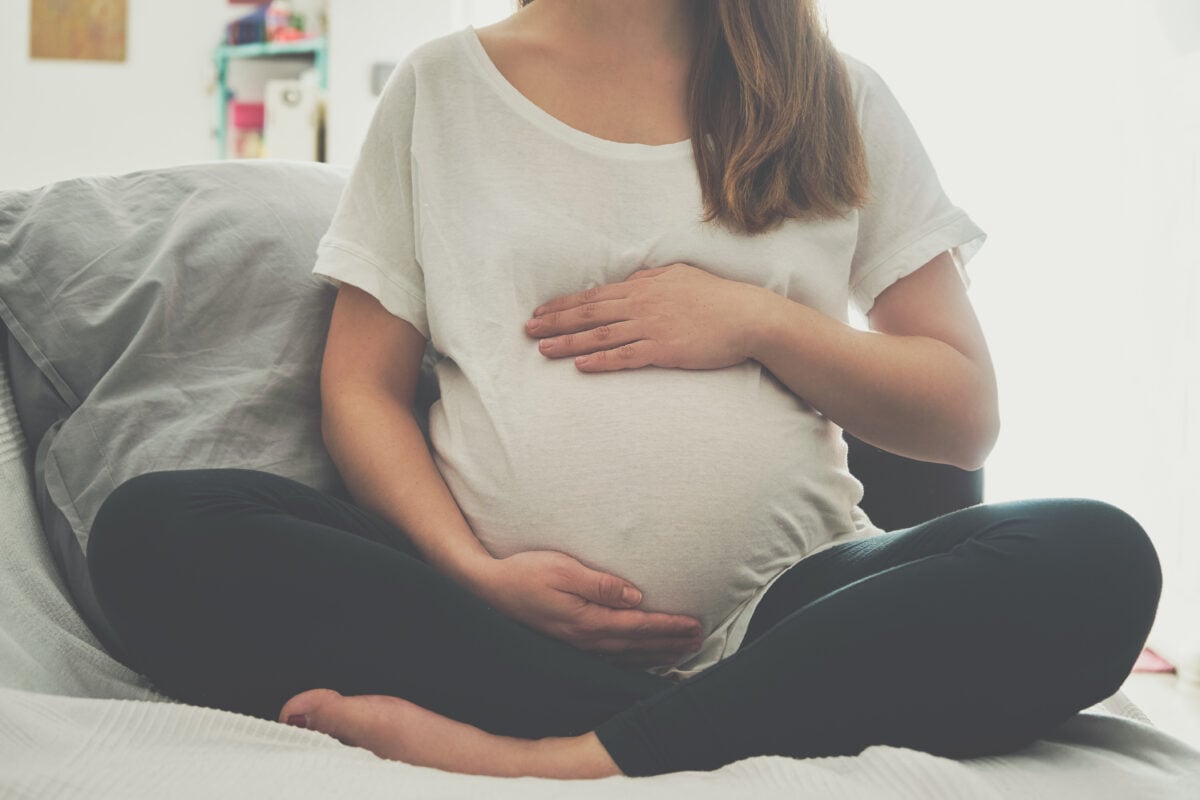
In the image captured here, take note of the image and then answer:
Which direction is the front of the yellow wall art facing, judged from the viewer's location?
facing the viewer

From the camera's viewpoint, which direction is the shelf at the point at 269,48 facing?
toward the camera

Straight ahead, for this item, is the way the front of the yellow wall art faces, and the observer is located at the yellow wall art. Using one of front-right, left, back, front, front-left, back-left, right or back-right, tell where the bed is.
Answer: front

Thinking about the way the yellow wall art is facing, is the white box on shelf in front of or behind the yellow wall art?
in front

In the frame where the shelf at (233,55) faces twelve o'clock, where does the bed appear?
The bed is roughly at 12 o'clock from the shelf.

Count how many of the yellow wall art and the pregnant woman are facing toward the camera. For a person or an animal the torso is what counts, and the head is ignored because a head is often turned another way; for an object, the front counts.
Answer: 2

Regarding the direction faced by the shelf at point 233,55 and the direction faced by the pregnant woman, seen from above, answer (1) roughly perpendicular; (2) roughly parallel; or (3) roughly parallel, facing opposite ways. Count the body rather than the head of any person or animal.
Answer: roughly parallel

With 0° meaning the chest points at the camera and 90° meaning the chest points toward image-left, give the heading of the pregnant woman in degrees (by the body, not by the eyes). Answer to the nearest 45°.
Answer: approximately 0°

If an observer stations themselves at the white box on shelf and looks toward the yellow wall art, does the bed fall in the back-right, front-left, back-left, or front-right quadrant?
back-left

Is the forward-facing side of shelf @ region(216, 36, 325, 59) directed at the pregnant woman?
yes

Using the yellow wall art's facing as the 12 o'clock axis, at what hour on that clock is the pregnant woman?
The pregnant woman is roughly at 12 o'clock from the yellow wall art.

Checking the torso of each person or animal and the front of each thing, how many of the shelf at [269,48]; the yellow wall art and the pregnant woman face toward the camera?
3
